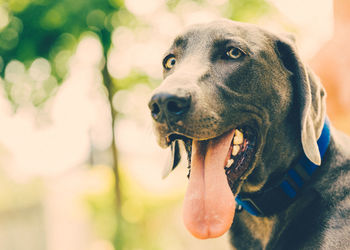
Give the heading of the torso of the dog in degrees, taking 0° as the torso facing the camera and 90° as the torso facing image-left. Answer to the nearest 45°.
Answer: approximately 45°
